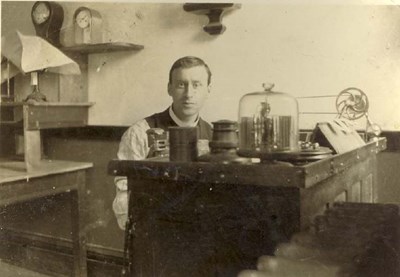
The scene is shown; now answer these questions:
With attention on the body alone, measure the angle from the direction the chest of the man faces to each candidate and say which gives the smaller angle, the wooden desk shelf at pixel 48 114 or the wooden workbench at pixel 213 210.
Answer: the wooden workbench

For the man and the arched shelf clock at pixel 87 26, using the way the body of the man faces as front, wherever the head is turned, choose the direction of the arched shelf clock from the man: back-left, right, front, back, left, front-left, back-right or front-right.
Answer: back

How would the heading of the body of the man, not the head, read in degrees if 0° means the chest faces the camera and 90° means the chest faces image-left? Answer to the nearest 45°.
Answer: approximately 315°

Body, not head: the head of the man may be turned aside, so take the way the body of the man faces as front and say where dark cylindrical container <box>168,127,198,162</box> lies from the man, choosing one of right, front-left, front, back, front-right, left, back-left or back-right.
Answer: front-right

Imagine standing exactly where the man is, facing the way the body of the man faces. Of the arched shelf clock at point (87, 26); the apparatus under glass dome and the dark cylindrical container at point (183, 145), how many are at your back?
1
